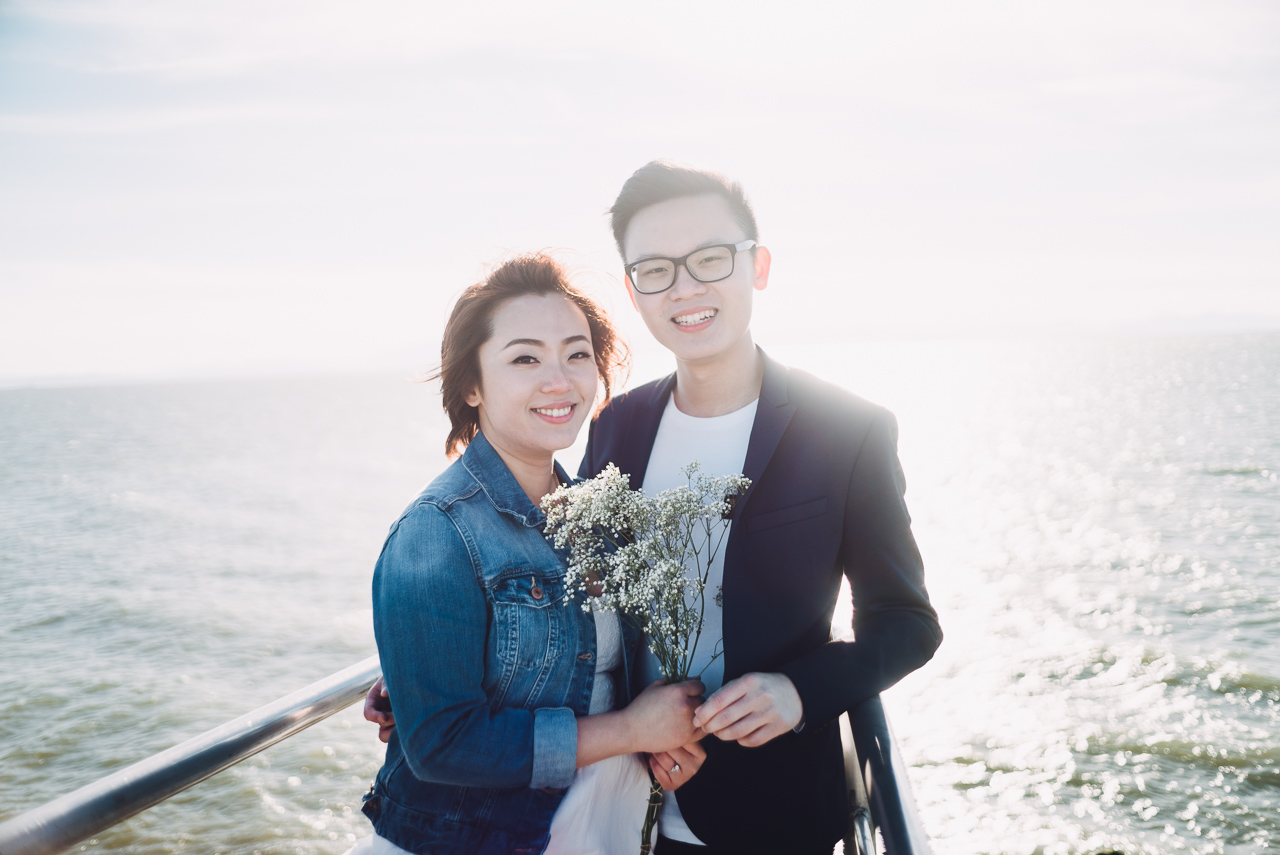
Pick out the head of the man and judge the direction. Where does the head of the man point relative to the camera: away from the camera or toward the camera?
toward the camera

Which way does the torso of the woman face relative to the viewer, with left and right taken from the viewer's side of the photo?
facing the viewer and to the right of the viewer

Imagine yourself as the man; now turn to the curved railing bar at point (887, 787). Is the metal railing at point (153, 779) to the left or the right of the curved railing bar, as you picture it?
right
